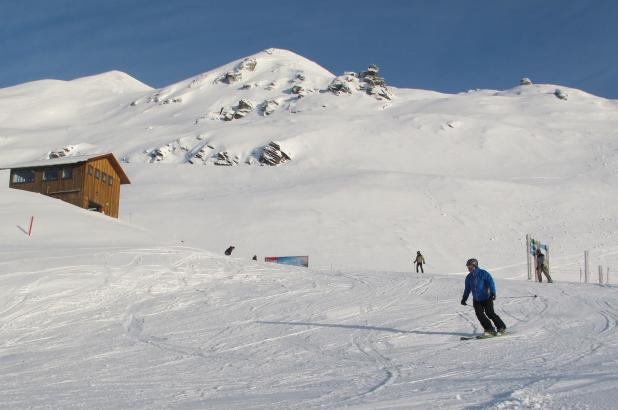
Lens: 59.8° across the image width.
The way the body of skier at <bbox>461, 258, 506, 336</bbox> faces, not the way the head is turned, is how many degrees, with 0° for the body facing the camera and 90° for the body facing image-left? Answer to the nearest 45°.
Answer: approximately 45°

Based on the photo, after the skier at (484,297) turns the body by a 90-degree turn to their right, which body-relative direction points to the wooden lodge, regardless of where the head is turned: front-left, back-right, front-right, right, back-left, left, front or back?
front

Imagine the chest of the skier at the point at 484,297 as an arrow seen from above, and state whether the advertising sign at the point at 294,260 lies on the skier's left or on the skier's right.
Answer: on the skier's right
